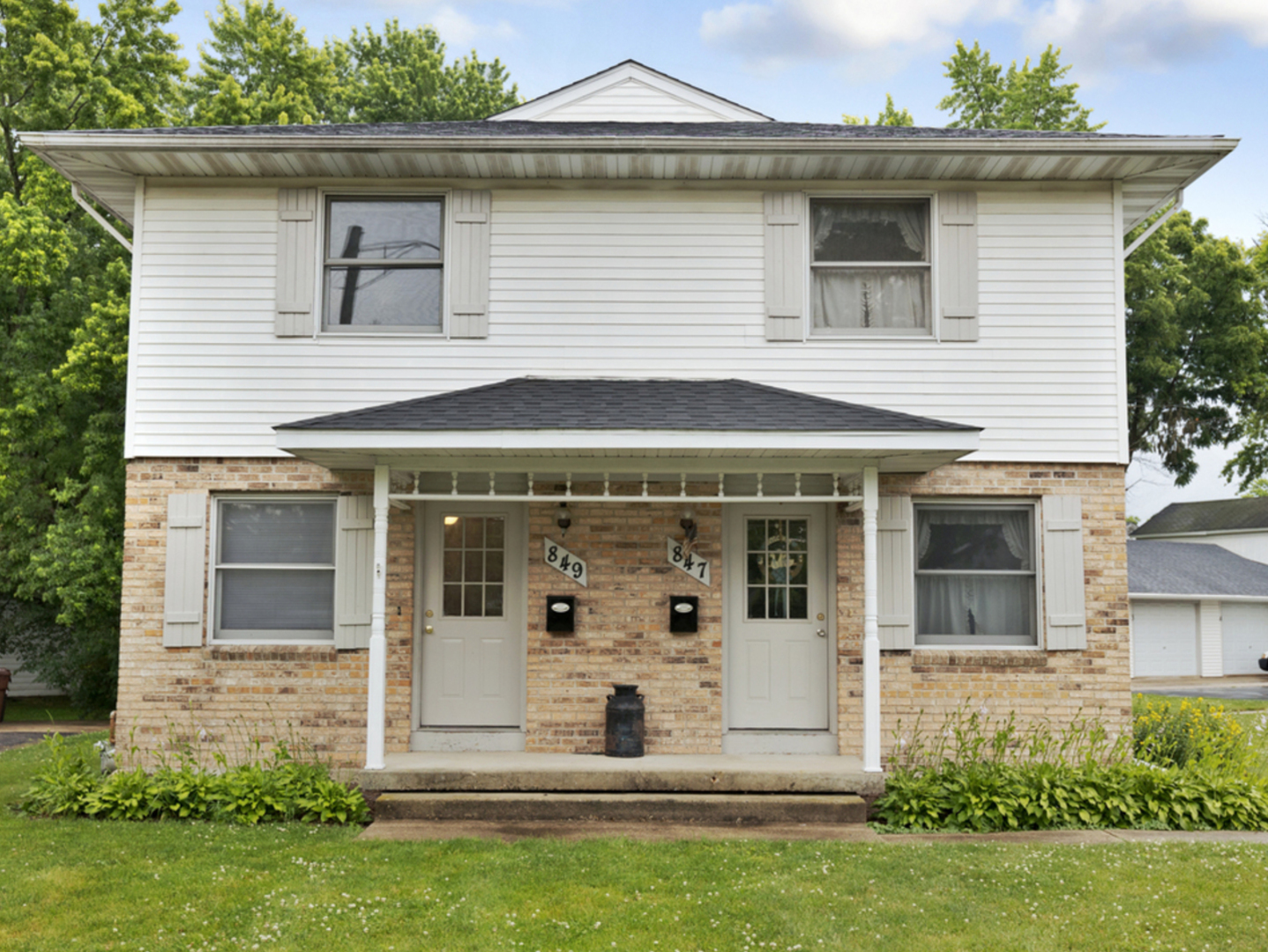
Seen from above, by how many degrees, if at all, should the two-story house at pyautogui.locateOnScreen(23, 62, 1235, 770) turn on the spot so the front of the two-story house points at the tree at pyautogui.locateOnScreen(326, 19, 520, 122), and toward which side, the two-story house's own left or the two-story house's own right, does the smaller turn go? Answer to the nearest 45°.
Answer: approximately 180°

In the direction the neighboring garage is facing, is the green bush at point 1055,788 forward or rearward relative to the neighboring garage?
forward

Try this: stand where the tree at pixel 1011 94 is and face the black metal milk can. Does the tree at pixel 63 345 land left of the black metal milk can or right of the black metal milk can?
right

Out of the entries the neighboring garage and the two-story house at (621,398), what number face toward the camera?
2

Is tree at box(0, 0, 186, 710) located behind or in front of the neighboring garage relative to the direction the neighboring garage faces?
in front

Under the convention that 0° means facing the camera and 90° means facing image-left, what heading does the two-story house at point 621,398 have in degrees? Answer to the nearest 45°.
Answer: approximately 0°

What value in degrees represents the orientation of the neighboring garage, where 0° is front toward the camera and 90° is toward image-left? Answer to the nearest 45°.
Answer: approximately 0°
